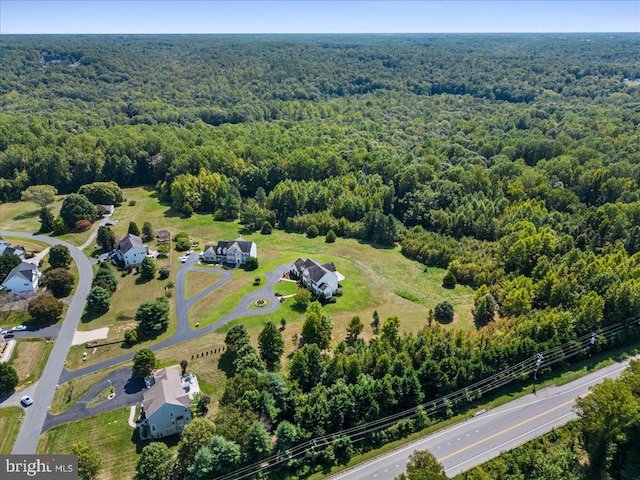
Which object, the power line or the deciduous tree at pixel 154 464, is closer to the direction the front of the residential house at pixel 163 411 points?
the deciduous tree

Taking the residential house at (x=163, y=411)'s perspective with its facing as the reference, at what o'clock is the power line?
The power line is roughly at 7 o'clock from the residential house.

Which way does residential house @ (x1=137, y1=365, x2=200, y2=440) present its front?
to the viewer's left

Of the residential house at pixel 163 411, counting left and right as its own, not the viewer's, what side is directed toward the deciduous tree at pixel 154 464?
left
